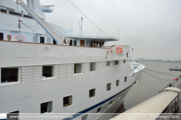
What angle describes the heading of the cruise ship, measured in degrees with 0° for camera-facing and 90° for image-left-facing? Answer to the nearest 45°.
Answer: approximately 225°
